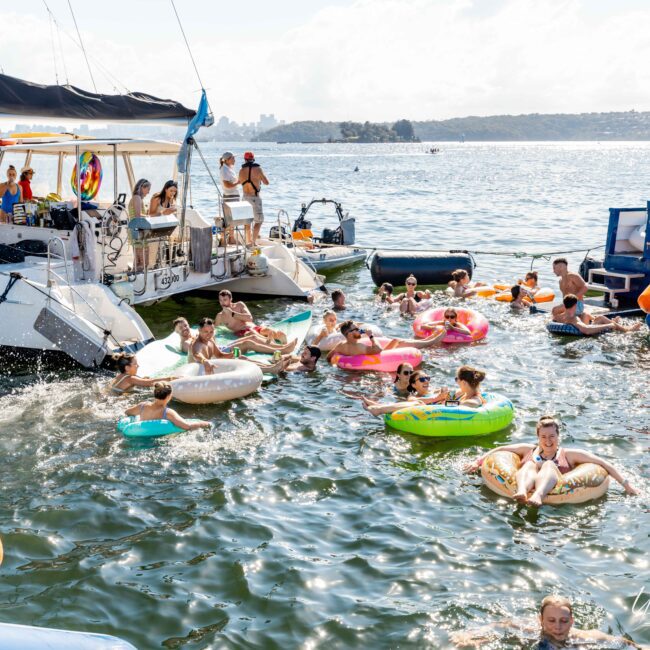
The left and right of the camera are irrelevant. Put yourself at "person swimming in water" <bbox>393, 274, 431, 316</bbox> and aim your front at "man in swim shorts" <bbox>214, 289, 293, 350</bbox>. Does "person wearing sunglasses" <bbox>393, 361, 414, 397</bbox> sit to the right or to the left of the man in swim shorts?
left

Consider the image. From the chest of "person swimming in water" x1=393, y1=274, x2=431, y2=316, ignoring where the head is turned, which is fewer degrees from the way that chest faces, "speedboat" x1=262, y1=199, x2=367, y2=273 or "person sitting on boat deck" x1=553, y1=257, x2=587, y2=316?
the person sitting on boat deck

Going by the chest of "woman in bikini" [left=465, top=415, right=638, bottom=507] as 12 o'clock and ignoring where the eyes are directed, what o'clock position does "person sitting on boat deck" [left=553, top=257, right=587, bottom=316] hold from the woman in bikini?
The person sitting on boat deck is roughly at 6 o'clock from the woman in bikini.

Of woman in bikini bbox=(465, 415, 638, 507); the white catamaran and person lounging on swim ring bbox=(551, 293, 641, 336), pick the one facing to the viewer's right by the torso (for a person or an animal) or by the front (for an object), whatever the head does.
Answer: the person lounging on swim ring

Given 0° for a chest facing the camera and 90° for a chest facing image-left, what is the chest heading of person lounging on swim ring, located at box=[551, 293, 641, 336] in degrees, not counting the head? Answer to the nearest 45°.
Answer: approximately 270°

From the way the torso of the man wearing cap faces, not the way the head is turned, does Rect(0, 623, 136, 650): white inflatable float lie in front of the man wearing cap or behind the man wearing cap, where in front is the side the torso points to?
behind

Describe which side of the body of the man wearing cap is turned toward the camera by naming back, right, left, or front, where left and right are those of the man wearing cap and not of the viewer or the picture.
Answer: back

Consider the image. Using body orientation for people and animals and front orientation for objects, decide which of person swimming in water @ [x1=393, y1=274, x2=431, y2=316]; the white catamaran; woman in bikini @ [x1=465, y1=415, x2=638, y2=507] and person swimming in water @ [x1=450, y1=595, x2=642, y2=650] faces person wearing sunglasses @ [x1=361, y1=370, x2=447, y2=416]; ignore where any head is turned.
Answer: person swimming in water @ [x1=393, y1=274, x2=431, y2=316]
